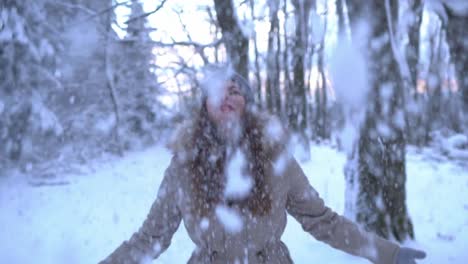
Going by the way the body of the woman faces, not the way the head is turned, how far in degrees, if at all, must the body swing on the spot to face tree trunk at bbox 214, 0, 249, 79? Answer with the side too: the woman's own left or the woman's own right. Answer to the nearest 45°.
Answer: approximately 180°

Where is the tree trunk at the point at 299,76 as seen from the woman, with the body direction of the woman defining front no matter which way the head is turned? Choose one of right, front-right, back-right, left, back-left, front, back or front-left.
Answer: back

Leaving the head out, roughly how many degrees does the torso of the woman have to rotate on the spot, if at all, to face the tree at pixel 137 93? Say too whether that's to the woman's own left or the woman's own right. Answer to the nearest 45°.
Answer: approximately 180°

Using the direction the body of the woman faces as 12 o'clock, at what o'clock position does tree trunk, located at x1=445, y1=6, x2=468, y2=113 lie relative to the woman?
The tree trunk is roughly at 8 o'clock from the woman.

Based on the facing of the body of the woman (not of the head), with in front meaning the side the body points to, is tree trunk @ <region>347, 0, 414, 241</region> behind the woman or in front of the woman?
behind

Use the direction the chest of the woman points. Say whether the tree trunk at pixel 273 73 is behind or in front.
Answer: behind

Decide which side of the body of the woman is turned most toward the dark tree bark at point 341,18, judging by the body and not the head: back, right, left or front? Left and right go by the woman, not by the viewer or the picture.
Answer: back

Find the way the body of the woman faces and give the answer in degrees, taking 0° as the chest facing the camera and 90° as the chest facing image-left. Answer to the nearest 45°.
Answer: approximately 0°
